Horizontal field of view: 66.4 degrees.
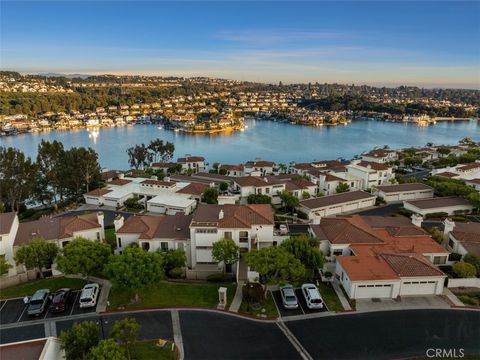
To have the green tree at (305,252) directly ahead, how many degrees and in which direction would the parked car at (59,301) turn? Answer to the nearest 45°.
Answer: approximately 45° to its right

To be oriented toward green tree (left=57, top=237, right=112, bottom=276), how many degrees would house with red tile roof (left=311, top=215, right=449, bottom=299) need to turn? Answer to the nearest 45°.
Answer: approximately 45° to its right

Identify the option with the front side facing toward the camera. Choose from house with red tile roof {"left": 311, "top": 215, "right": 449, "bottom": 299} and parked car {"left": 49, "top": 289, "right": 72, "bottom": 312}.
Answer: the house with red tile roof

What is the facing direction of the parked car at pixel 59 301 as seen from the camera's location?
facing away from the viewer and to the right of the viewer

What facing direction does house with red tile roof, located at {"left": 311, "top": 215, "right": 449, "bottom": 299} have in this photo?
toward the camera

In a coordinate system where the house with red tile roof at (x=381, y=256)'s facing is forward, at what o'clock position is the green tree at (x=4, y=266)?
The green tree is roughly at 2 o'clock from the house with red tile roof.

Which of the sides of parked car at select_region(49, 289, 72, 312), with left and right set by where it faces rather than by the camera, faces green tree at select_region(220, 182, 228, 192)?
front

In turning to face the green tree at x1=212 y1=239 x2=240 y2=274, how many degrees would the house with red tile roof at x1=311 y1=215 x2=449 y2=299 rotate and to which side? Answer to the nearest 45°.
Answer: approximately 45° to its right

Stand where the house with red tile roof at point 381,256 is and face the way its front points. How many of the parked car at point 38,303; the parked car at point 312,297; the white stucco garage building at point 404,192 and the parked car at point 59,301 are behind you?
1

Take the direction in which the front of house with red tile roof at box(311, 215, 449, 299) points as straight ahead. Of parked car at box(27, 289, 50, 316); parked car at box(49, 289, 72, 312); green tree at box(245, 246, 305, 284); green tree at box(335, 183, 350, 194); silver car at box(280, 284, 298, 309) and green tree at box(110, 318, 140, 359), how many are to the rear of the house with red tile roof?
1

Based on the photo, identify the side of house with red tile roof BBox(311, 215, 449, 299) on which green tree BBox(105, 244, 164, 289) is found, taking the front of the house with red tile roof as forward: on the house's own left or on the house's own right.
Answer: on the house's own right

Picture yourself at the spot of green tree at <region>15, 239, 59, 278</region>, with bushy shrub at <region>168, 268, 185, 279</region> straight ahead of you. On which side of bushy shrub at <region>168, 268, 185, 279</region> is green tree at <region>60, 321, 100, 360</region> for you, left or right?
right

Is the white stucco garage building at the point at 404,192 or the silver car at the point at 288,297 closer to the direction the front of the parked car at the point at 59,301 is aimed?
the white stucco garage building

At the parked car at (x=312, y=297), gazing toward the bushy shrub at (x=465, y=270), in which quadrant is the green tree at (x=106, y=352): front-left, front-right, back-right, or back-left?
back-right

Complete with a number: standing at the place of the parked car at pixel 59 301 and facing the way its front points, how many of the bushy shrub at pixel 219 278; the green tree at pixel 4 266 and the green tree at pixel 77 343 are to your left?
1

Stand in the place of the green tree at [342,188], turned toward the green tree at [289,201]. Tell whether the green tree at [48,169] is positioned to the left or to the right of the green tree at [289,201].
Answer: right

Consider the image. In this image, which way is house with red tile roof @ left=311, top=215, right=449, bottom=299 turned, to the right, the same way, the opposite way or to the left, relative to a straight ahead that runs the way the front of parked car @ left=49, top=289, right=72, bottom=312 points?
the opposite way

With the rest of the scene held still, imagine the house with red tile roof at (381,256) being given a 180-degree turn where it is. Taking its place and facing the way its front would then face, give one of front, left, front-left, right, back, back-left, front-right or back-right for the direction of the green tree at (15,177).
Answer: left

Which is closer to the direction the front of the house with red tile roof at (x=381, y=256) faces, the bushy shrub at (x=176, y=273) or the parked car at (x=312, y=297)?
the parked car

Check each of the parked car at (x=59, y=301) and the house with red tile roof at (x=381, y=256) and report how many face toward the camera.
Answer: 1

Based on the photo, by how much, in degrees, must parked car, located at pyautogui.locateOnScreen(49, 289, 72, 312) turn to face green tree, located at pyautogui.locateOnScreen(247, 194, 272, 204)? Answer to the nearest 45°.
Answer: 0° — it already faces it
